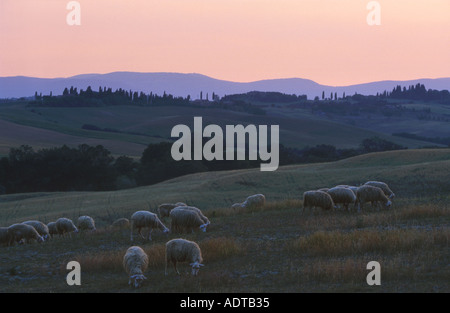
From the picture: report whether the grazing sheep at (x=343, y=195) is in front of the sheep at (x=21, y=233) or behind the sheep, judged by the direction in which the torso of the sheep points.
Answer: in front

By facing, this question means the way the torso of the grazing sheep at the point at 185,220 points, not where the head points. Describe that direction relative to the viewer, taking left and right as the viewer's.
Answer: facing to the right of the viewer

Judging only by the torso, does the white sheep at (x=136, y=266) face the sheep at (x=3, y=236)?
no

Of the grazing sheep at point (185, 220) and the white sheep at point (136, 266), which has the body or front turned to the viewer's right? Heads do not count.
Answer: the grazing sheep

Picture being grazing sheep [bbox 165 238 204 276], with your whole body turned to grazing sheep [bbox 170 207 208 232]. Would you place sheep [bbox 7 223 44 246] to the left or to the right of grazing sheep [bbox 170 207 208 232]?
left

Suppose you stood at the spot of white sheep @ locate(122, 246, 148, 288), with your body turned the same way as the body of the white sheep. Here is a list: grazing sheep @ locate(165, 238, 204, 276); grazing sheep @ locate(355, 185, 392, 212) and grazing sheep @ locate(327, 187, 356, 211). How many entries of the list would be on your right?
0

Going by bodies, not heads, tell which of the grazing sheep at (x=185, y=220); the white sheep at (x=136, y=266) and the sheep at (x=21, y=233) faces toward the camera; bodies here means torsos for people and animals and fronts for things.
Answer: the white sheep

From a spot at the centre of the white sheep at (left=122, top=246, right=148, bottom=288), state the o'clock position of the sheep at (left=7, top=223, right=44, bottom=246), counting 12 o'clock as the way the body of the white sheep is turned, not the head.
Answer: The sheep is roughly at 5 o'clock from the white sheep.

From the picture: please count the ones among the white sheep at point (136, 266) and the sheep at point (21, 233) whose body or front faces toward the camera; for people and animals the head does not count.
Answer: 1
